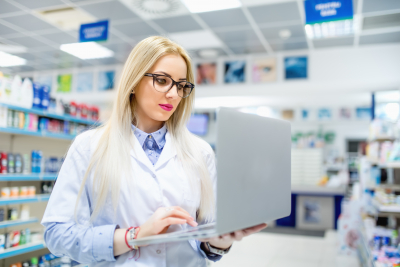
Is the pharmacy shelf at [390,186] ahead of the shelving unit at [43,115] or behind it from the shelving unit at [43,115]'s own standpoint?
ahead

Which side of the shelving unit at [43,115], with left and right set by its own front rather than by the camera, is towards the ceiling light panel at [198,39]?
left

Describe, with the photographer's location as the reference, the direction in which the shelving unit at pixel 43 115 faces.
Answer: facing the viewer and to the right of the viewer

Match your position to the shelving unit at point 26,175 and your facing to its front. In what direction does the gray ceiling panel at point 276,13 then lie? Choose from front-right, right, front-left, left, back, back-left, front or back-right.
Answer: front-left

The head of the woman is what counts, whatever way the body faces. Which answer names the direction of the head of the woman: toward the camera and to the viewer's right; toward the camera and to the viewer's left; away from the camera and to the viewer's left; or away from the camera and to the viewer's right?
toward the camera and to the viewer's right

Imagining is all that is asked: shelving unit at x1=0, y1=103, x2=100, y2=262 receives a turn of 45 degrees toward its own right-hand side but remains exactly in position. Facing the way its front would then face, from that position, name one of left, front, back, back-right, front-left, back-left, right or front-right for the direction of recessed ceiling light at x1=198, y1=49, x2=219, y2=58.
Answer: back-left

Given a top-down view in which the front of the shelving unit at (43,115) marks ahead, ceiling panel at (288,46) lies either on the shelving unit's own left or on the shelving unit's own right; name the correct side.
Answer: on the shelving unit's own left

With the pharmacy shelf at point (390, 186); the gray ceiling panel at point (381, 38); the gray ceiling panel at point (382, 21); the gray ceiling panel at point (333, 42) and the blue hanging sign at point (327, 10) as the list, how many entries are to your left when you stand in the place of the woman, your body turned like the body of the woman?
5

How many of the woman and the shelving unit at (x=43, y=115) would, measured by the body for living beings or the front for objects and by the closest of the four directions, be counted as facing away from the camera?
0
